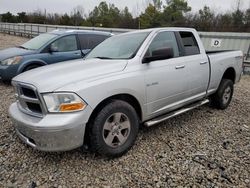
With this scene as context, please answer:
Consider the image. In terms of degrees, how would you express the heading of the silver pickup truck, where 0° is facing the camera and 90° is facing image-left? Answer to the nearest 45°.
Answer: approximately 45°
